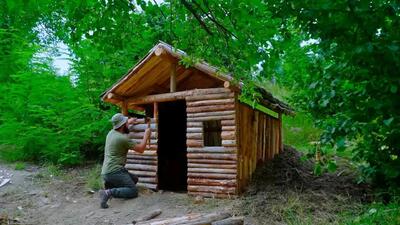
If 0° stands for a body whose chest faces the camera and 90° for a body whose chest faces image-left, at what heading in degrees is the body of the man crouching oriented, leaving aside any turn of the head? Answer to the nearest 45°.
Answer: approximately 225°

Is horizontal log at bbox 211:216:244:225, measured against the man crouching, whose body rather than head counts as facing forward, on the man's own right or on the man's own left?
on the man's own right

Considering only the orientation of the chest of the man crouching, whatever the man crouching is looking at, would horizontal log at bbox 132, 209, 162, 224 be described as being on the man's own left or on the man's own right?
on the man's own right

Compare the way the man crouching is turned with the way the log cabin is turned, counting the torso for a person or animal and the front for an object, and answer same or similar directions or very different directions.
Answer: very different directions

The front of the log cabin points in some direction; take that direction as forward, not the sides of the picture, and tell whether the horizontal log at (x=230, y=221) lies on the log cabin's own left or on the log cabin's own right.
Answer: on the log cabin's own left
